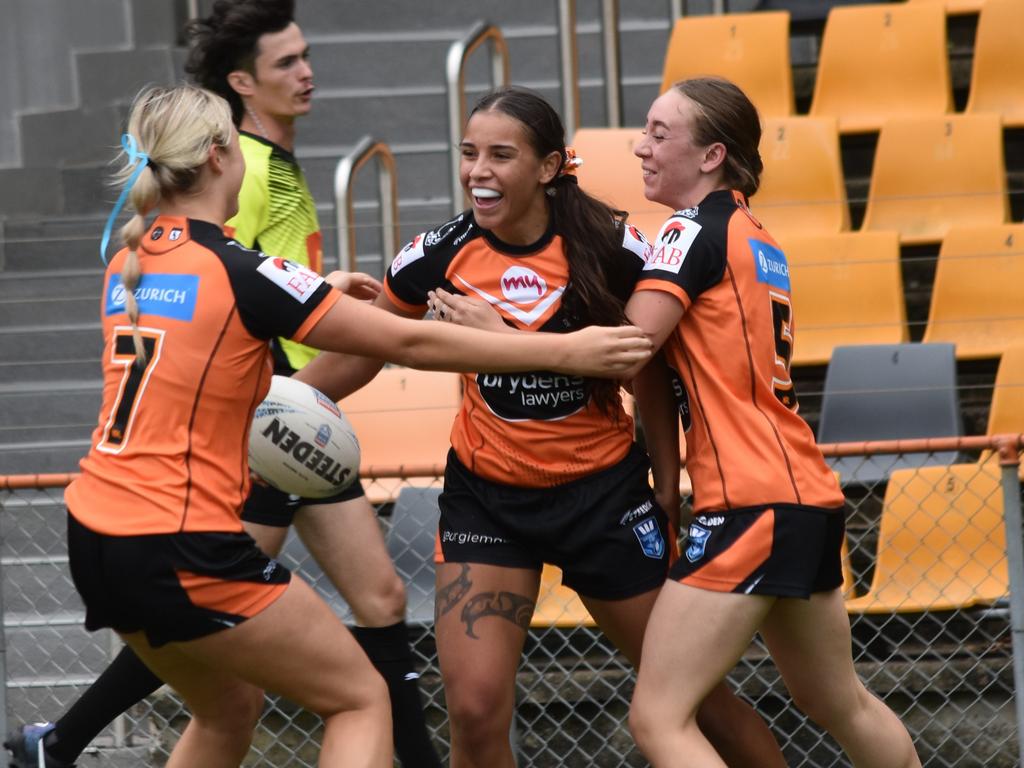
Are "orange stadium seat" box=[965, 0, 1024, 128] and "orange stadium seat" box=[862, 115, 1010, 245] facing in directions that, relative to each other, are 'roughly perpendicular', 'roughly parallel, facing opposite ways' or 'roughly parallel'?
roughly parallel

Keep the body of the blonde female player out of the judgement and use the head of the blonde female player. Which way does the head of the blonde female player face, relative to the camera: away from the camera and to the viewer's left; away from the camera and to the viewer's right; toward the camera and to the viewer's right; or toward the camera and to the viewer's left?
away from the camera and to the viewer's right

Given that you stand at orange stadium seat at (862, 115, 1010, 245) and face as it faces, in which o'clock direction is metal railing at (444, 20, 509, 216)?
The metal railing is roughly at 2 o'clock from the orange stadium seat.

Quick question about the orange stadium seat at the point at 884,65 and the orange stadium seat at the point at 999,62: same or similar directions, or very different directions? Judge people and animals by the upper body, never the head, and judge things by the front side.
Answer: same or similar directions

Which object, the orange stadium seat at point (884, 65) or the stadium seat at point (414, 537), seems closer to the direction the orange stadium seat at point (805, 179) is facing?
the stadium seat

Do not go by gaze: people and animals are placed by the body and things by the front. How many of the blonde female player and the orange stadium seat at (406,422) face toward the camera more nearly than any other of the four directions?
1

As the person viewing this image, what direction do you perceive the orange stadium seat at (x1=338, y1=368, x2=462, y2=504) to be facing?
facing the viewer

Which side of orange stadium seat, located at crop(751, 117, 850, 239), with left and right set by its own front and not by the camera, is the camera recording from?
front

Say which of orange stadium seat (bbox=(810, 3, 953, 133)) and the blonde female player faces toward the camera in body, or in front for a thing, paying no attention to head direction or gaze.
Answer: the orange stadium seat

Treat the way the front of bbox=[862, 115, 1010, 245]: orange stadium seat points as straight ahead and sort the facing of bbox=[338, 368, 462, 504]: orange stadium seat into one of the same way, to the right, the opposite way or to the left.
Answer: the same way

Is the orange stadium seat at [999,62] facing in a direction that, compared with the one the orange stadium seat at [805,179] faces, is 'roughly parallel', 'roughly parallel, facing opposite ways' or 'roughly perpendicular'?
roughly parallel

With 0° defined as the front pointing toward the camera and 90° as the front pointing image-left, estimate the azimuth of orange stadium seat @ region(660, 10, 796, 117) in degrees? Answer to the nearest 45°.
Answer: approximately 0°

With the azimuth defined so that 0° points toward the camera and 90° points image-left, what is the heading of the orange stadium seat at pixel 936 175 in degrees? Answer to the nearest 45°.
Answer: approximately 0°

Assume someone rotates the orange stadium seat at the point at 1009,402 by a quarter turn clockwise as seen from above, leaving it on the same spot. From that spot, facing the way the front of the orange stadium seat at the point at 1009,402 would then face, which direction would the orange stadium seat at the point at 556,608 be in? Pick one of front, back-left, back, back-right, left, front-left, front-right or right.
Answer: front-left

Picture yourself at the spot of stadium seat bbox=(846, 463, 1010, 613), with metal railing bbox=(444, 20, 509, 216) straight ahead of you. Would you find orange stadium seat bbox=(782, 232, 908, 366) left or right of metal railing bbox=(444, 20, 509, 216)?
right

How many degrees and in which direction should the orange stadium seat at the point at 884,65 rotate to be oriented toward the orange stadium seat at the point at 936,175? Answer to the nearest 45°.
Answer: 0° — it already faces it

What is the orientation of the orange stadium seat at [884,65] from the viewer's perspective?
toward the camera

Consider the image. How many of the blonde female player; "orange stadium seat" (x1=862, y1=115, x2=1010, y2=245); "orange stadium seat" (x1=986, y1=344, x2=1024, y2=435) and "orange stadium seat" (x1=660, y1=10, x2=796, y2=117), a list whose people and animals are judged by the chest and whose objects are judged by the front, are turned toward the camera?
3

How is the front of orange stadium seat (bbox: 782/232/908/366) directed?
toward the camera
